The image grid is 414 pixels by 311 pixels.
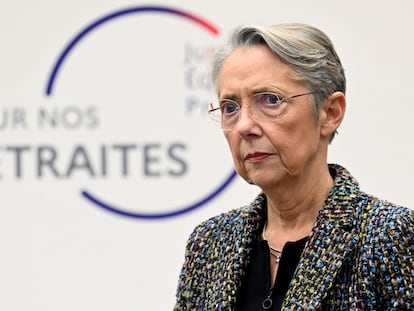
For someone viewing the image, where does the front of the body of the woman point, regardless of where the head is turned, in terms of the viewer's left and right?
facing the viewer and to the left of the viewer

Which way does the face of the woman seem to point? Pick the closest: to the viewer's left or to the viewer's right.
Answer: to the viewer's left
